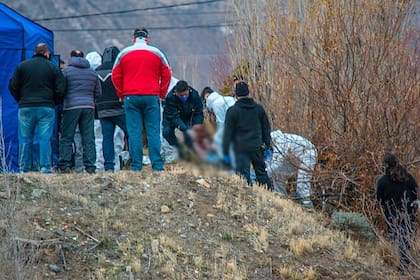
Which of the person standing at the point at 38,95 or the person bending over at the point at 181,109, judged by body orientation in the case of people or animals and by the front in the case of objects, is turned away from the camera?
the person standing at the point at 38,95

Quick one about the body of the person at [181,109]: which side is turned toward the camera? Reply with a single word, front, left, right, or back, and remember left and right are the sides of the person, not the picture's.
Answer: front

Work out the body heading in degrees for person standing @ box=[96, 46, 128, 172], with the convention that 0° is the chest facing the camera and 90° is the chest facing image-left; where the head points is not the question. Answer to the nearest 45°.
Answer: approximately 180°

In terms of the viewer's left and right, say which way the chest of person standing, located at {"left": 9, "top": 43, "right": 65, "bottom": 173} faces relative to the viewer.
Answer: facing away from the viewer

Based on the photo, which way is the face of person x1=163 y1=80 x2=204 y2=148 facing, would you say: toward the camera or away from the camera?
toward the camera

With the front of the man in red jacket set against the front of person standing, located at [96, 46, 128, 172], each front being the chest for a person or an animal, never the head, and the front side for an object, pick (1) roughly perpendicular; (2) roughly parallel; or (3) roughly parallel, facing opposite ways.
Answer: roughly parallel

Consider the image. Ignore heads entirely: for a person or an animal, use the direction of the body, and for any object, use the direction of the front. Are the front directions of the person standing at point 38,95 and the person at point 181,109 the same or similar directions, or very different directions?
very different directions

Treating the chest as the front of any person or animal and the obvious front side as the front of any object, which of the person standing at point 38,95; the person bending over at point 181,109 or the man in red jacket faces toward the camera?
the person bending over at point 181,109

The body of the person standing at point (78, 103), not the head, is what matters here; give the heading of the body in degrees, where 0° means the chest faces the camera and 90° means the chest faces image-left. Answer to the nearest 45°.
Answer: approximately 180°

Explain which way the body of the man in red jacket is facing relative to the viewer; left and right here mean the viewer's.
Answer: facing away from the viewer
